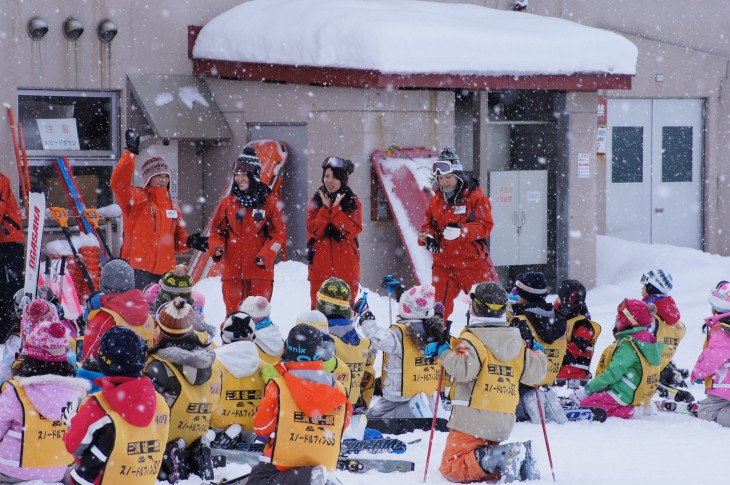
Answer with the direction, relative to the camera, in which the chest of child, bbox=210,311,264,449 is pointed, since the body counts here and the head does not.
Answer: away from the camera

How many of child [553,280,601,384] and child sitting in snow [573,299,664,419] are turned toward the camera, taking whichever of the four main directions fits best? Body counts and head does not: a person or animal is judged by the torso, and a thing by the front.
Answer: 0

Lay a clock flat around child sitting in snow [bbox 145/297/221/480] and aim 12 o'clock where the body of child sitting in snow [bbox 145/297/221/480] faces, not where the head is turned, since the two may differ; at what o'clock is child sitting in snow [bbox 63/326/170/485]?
child sitting in snow [bbox 63/326/170/485] is roughly at 8 o'clock from child sitting in snow [bbox 145/297/221/480].

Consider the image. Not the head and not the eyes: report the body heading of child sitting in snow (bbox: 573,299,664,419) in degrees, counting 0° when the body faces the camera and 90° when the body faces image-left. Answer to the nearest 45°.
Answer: approximately 90°

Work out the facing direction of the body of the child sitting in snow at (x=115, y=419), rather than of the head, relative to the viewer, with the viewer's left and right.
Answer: facing away from the viewer and to the left of the viewer

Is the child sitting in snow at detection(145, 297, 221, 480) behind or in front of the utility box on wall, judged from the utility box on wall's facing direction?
in front

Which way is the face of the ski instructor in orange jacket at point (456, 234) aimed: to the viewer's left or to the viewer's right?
to the viewer's left

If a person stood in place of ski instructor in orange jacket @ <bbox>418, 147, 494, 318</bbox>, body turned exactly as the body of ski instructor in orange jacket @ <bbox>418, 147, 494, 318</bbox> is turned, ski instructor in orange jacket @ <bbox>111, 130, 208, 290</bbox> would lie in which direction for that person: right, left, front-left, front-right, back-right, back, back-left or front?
front-right

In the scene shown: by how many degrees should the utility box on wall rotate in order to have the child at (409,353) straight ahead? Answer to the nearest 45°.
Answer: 0° — it already faces them

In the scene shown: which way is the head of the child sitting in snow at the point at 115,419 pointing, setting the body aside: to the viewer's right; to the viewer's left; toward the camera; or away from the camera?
away from the camera

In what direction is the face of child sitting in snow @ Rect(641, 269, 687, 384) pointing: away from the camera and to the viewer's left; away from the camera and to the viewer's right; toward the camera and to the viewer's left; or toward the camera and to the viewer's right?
away from the camera and to the viewer's left

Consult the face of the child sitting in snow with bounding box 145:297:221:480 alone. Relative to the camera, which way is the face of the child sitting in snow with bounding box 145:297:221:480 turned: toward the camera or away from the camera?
away from the camera
